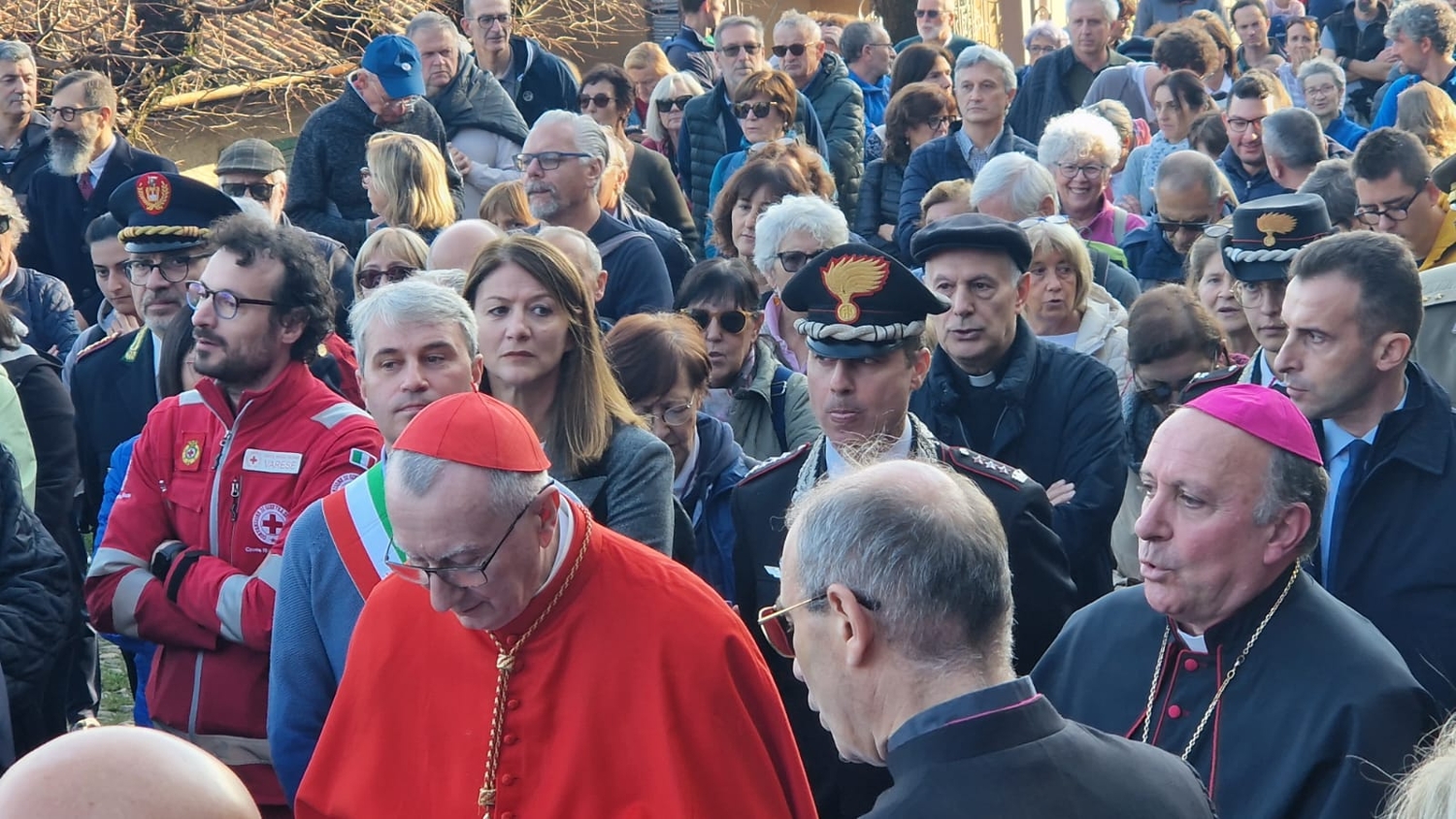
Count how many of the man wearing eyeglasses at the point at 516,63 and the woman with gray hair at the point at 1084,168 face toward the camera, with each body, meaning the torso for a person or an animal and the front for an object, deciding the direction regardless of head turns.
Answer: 2

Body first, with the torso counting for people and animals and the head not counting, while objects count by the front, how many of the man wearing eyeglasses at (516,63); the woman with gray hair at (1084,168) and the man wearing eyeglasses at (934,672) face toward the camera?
2

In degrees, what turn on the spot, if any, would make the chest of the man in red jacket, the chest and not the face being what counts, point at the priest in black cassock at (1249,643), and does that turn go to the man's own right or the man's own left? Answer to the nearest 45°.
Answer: approximately 90° to the man's own left

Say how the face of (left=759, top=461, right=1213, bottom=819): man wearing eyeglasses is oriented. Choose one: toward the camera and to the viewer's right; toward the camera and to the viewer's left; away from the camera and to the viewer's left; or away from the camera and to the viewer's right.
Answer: away from the camera and to the viewer's left

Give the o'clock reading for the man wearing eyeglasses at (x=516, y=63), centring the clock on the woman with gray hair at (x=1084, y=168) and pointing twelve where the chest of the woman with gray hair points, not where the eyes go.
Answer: The man wearing eyeglasses is roughly at 4 o'clock from the woman with gray hair.

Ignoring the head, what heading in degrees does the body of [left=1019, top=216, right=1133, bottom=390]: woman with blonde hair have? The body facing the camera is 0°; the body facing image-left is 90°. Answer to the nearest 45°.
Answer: approximately 45°

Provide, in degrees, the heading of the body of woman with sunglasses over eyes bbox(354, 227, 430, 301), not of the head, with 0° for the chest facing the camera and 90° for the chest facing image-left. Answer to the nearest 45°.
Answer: approximately 45°

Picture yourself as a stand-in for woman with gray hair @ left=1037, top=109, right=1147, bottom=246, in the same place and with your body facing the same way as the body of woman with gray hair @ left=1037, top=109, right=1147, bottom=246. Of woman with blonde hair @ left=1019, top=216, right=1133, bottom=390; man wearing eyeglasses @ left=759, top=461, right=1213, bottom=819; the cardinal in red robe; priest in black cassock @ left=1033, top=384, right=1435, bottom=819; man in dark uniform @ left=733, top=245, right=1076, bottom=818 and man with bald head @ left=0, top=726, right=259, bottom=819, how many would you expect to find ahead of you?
6

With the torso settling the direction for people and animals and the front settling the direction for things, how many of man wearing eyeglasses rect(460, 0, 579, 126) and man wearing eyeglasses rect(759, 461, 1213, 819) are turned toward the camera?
1

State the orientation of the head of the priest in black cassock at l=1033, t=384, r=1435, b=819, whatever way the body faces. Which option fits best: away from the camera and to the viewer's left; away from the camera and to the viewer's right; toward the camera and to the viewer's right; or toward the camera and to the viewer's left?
toward the camera and to the viewer's left

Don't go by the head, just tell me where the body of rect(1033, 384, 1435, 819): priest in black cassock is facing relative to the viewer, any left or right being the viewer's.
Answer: facing the viewer and to the left of the viewer
